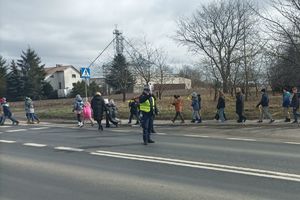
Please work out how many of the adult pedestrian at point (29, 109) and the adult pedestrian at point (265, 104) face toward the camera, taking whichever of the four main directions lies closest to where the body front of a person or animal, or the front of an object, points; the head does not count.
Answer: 0

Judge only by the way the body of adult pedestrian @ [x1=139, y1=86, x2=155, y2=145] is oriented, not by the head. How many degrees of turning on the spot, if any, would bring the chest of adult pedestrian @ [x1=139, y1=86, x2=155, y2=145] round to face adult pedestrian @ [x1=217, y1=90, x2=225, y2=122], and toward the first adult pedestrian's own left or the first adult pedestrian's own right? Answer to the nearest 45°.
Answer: approximately 90° to the first adult pedestrian's own left

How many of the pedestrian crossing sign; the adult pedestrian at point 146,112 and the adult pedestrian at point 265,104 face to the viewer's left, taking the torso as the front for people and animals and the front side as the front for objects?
1

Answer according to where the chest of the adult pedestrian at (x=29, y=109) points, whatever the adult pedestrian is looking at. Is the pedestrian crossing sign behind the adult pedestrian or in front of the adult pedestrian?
behind

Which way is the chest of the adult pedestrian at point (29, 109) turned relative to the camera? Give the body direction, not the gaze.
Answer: to the viewer's left

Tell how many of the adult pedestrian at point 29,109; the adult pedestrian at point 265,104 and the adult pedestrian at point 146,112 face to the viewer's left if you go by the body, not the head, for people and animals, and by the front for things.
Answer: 2

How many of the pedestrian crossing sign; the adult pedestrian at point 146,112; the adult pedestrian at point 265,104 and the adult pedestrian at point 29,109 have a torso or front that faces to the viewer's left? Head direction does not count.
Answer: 2

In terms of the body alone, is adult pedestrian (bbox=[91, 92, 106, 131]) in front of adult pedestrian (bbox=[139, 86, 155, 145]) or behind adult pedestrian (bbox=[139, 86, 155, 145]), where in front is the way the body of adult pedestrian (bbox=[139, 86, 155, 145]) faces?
behind

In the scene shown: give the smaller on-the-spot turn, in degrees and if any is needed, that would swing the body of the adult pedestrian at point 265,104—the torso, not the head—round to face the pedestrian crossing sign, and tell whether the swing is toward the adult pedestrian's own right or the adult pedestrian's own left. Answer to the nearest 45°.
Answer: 0° — they already face it

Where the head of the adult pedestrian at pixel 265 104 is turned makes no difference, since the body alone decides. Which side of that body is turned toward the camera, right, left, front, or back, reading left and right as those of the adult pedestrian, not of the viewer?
left

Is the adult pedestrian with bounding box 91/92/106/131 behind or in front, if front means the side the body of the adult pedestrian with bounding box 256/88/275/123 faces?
in front

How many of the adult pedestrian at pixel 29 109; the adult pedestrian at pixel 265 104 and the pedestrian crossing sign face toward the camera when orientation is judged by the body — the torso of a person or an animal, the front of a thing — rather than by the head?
1
